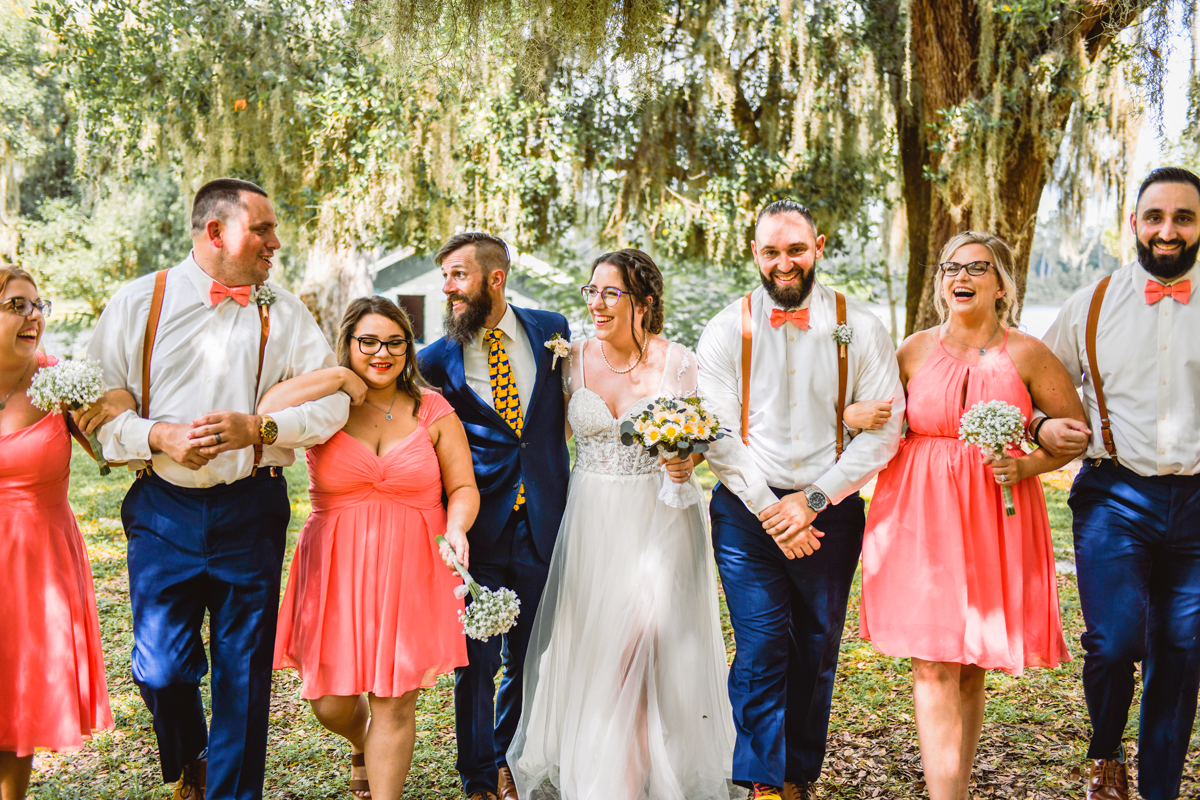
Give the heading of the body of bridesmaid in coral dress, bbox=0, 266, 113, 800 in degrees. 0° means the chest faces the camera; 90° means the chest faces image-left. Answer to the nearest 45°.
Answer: approximately 315°

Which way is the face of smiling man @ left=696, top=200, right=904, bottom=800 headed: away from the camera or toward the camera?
toward the camera

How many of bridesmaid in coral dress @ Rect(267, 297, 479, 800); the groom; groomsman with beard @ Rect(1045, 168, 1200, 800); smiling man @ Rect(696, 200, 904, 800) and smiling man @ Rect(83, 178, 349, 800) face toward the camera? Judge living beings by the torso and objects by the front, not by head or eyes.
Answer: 5

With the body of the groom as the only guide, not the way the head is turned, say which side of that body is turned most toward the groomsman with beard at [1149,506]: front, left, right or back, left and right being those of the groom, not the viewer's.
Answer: left

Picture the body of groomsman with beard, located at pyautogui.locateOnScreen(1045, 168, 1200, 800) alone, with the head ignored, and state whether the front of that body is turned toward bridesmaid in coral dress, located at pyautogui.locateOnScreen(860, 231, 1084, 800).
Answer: no

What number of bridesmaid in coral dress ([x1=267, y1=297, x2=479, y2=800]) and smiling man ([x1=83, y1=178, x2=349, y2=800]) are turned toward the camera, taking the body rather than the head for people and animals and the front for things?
2

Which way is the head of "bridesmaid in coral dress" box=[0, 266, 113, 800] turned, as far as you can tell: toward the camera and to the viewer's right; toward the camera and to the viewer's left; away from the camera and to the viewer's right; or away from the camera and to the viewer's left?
toward the camera and to the viewer's right

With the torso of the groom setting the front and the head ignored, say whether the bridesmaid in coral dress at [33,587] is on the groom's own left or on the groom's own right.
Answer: on the groom's own right

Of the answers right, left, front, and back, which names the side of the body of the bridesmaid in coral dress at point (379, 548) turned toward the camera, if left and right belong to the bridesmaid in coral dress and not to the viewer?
front

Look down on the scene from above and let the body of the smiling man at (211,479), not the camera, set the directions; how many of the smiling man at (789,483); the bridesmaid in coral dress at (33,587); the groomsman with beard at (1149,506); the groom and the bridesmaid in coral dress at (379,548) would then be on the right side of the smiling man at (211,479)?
1

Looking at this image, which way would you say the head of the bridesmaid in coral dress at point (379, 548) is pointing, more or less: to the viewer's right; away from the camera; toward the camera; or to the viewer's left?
toward the camera

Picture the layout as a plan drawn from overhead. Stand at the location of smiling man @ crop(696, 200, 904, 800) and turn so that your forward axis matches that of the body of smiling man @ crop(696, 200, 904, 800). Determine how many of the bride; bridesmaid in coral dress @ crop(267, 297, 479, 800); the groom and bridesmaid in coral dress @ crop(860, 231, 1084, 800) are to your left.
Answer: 1

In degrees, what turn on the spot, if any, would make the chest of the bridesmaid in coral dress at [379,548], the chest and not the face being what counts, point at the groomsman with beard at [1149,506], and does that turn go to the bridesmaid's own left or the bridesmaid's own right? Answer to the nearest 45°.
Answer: approximately 90° to the bridesmaid's own left

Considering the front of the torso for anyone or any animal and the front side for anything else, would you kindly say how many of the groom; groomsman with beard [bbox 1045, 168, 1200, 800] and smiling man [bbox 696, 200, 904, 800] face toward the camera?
3

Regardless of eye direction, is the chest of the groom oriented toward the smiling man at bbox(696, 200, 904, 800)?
no

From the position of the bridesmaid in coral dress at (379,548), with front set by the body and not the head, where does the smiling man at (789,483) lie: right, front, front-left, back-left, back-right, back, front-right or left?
left

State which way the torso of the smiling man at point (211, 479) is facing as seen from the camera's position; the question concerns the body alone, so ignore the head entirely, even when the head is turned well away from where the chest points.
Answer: toward the camera
